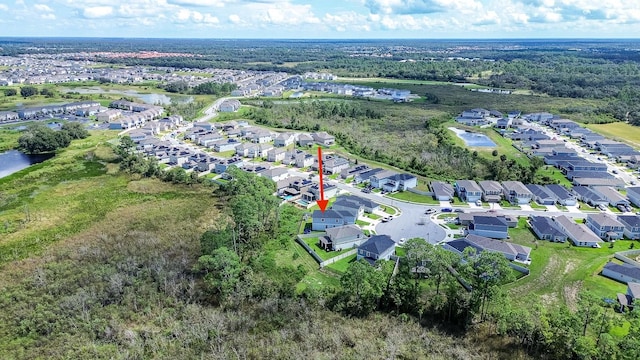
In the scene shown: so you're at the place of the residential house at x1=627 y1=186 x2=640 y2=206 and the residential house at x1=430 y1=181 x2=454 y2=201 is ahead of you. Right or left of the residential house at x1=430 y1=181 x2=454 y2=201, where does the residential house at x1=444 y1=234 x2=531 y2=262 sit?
left

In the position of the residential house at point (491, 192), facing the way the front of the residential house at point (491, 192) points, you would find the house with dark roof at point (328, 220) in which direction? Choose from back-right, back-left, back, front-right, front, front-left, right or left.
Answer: front-right

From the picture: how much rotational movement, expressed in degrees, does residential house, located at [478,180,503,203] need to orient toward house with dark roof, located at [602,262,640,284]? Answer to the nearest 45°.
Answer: approximately 45° to its left

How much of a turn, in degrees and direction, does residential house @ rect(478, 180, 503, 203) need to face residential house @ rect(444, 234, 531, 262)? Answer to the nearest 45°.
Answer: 0° — it already faces it

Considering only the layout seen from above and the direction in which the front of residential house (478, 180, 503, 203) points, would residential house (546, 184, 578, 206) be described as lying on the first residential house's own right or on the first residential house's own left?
on the first residential house's own left

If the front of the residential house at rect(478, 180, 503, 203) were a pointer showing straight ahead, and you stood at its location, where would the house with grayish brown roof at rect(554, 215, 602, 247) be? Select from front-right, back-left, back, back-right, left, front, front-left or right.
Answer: front-left

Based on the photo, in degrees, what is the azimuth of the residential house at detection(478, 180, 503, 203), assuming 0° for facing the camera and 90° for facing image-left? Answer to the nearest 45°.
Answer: approximately 0°

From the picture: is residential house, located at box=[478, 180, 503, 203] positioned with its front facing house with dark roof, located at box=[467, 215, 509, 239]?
yes

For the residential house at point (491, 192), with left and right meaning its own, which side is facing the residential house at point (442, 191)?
right
